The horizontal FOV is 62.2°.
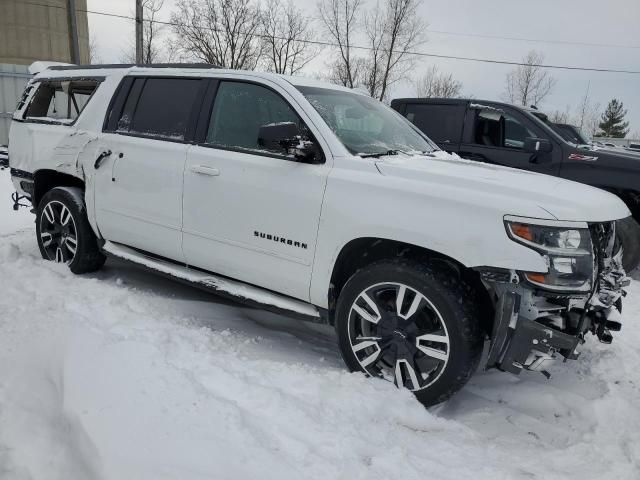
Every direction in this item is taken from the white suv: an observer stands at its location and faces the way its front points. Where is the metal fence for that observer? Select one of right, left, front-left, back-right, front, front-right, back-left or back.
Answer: back

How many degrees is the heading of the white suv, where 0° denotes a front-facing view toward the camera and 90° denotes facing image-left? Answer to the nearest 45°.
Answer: approximately 315°
